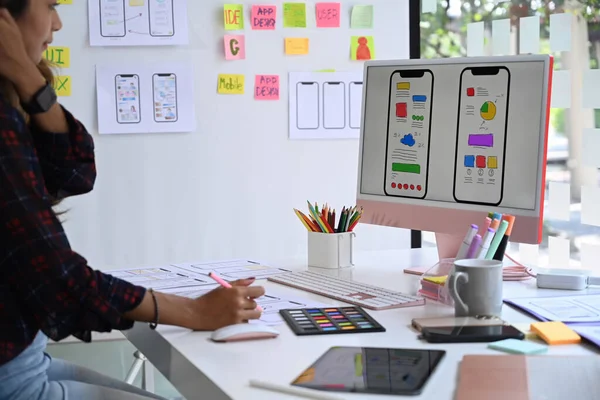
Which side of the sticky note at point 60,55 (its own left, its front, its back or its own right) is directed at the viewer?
front

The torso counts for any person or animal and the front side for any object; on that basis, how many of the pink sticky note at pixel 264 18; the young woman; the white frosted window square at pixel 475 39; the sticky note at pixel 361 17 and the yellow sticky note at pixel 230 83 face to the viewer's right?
1

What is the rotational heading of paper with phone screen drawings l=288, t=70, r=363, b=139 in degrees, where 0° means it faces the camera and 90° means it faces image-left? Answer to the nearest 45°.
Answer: approximately 0°

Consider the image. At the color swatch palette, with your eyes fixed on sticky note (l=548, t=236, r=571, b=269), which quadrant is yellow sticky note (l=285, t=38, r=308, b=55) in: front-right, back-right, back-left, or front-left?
front-left

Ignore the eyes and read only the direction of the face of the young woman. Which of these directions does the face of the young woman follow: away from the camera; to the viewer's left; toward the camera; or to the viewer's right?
to the viewer's right

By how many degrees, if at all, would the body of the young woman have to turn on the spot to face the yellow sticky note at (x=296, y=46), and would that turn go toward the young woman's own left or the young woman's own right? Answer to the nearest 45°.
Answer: approximately 45° to the young woman's own left

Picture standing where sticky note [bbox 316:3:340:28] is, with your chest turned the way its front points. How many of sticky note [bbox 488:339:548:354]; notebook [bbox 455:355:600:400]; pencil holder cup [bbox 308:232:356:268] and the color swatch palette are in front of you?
4

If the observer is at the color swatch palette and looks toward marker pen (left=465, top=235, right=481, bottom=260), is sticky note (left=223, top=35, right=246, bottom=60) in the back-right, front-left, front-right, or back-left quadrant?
front-left

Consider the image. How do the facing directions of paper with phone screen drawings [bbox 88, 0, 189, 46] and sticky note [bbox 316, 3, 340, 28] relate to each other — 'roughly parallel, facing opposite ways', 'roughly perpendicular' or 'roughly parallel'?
roughly parallel

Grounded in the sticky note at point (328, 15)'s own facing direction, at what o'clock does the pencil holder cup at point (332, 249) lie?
The pencil holder cup is roughly at 12 o'clock from the sticky note.

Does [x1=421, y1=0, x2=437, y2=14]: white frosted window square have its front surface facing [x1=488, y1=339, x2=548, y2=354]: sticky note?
yes

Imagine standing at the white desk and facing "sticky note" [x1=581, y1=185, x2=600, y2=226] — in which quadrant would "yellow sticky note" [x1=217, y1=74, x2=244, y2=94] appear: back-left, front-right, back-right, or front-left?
front-left

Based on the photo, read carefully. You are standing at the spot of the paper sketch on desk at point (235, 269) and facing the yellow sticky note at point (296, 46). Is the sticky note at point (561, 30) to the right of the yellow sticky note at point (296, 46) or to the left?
right

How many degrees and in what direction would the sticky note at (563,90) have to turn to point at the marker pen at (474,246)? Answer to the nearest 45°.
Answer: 0° — it already faces it

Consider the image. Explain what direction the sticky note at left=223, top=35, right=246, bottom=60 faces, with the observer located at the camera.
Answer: facing the viewer

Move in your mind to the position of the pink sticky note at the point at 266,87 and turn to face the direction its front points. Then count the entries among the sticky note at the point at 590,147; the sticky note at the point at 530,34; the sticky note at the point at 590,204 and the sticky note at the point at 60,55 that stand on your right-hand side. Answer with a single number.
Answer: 1

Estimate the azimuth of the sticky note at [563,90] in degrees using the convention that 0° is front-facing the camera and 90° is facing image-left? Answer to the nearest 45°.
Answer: approximately 0°

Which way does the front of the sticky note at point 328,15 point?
toward the camera
